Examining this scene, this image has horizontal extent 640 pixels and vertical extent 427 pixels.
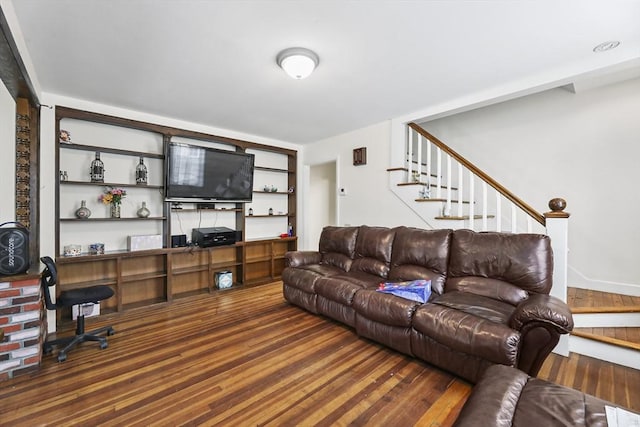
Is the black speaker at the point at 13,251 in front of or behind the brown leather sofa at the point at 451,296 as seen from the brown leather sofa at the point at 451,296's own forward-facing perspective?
in front

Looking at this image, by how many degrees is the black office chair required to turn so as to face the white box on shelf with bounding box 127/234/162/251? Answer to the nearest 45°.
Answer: approximately 45° to its left

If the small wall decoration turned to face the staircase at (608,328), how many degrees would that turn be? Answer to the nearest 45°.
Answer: approximately 90° to its left

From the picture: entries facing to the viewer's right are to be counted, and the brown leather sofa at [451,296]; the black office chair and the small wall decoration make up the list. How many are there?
1

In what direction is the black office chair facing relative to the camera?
to the viewer's right

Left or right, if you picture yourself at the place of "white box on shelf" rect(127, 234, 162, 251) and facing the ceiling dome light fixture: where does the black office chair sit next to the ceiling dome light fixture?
right

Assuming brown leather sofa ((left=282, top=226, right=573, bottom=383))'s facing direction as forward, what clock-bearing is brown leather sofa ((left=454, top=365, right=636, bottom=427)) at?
brown leather sofa ((left=454, top=365, right=636, bottom=427)) is roughly at 10 o'clock from brown leather sofa ((left=282, top=226, right=573, bottom=383)).

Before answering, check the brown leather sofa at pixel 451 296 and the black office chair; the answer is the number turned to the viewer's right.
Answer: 1

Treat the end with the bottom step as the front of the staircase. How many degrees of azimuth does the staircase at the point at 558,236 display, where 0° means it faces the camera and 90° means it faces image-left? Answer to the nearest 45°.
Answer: approximately 315°

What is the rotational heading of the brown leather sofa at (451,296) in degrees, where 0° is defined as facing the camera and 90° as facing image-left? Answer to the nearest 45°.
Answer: approximately 45°

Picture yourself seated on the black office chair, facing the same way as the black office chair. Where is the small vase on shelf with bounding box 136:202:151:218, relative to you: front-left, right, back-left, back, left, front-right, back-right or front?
front-left

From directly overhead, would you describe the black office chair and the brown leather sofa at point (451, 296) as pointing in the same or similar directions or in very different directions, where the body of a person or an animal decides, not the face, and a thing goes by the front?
very different directions
